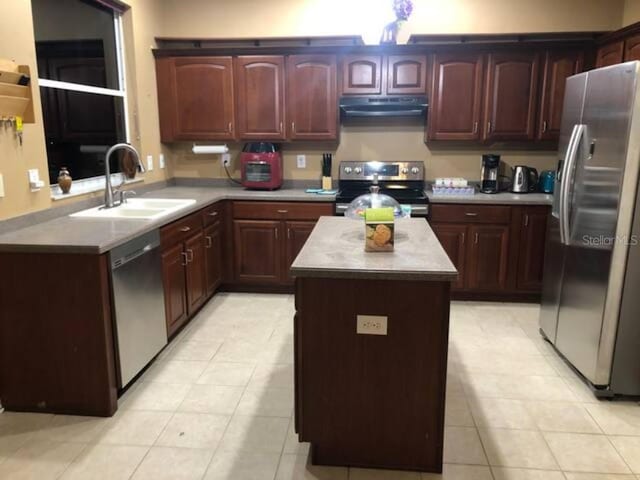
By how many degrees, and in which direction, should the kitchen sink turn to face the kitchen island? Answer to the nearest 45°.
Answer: approximately 45° to its right

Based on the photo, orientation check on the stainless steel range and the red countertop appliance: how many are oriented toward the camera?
2

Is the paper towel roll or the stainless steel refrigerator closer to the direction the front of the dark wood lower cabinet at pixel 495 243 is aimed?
the stainless steel refrigerator

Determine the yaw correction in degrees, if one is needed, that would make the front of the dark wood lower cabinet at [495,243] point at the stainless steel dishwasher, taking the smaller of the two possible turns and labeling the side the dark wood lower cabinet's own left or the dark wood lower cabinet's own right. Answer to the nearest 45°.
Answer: approximately 45° to the dark wood lower cabinet's own right

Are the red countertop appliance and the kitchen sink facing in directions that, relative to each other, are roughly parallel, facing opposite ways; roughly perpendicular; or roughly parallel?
roughly perpendicular

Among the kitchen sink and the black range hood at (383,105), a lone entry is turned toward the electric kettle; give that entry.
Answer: the kitchen sink
